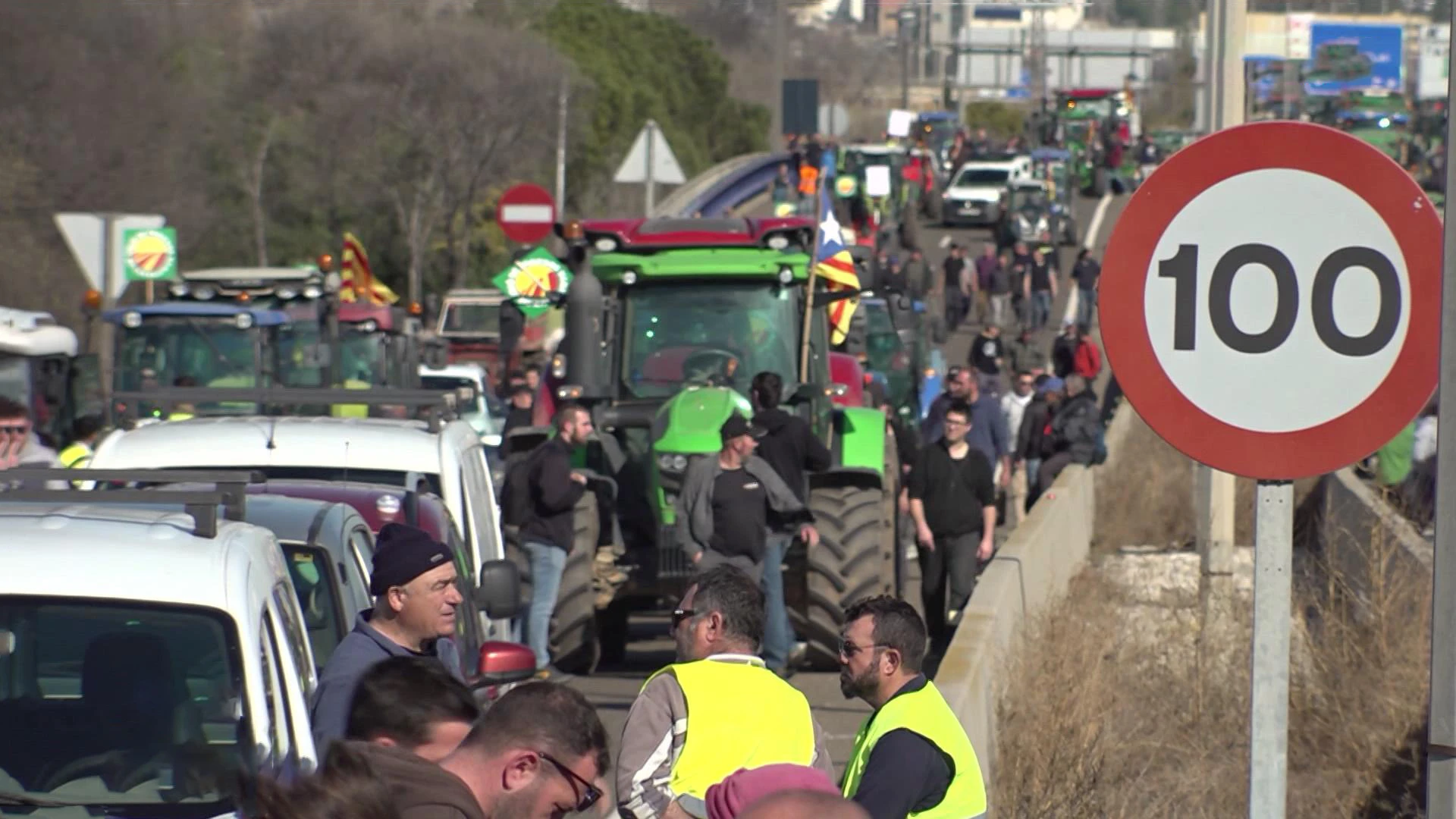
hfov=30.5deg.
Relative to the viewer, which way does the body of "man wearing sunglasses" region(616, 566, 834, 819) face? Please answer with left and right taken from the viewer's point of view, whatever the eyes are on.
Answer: facing away from the viewer and to the left of the viewer

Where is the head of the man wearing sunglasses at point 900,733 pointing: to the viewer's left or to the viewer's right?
to the viewer's left

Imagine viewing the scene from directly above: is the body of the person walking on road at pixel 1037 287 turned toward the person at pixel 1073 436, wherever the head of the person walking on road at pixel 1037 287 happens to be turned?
yes

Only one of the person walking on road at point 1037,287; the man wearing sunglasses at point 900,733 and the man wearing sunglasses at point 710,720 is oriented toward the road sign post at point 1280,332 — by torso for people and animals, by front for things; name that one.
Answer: the person walking on road

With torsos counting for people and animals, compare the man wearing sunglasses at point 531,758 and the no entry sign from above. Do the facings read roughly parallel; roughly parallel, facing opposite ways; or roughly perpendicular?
roughly perpendicular

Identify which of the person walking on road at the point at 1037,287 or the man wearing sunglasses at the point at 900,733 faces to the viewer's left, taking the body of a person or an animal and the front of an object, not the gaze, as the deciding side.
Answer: the man wearing sunglasses

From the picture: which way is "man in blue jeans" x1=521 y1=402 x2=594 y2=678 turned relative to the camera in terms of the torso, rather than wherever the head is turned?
to the viewer's right

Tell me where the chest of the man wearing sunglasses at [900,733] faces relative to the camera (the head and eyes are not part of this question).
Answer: to the viewer's left

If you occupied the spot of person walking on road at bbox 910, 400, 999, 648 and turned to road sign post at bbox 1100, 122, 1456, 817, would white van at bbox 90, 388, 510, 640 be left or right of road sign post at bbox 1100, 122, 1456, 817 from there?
right

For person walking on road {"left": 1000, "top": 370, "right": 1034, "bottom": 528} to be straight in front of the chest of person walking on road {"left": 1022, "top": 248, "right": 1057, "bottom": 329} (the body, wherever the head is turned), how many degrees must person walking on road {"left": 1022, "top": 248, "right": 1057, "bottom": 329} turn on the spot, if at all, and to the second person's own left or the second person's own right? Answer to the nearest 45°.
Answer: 0° — they already face them

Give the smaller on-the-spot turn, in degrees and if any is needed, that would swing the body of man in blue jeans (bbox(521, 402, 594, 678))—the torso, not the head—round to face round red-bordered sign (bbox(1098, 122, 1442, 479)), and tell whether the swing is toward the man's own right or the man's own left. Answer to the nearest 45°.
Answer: approximately 90° to the man's own right
